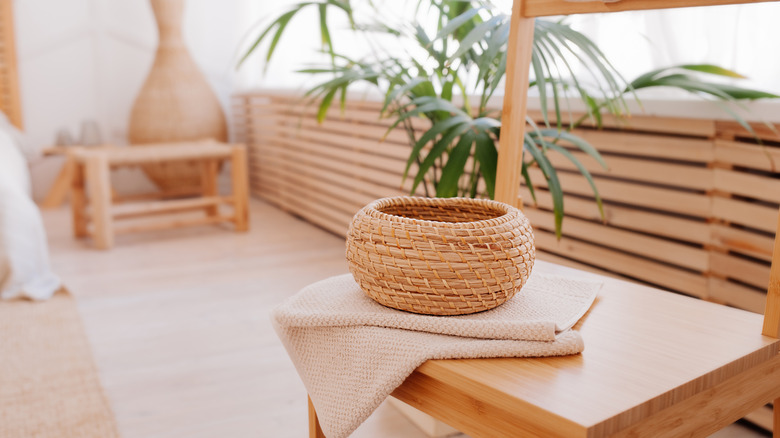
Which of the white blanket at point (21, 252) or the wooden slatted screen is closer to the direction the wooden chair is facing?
the white blanket

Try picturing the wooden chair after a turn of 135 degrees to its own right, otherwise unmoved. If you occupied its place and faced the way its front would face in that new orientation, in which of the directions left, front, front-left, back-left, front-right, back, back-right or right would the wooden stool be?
front-left

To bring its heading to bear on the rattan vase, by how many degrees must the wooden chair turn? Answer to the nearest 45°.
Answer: approximately 90° to its right

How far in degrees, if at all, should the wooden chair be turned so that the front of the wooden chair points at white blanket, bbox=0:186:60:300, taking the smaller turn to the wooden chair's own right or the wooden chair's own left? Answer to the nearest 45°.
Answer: approximately 90° to the wooden chair's own right

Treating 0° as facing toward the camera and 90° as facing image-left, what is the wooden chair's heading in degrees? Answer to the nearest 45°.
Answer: approximately 45°

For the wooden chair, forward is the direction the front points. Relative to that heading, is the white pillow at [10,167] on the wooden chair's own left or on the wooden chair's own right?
on the wooden chair's own right
